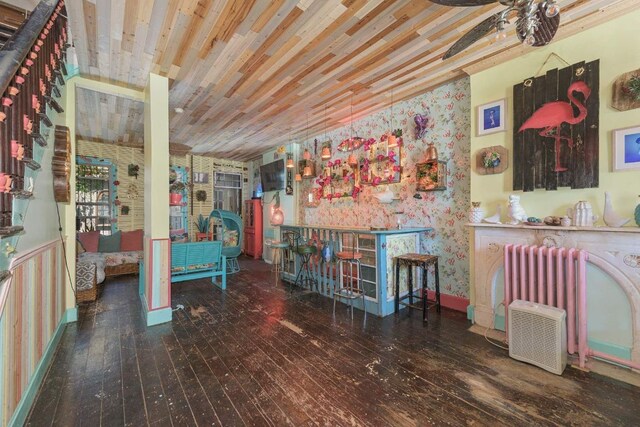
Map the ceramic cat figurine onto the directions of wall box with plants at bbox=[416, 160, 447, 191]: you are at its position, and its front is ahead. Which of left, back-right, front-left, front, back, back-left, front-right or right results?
left

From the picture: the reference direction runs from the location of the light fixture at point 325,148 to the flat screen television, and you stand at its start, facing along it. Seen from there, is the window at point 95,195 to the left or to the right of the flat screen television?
left

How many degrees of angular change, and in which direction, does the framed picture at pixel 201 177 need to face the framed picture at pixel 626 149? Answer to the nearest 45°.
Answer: approximately 45° to its left

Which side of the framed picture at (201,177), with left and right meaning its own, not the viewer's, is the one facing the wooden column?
front

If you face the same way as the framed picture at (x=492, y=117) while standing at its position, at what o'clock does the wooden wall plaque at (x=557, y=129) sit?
The wooden wall plaque is roughly at 8 o'clock from the framed picture.

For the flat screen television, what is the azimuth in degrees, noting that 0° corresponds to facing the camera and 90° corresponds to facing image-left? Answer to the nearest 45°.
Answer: approximately 45°

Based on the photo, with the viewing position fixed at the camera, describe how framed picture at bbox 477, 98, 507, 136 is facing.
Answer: facing the viewer and to the left of the viewer

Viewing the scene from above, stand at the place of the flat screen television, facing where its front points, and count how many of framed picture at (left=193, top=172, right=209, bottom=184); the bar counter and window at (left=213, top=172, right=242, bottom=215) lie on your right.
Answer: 2

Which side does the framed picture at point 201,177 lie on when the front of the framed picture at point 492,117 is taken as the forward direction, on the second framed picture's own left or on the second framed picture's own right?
on the second framed picture's own right

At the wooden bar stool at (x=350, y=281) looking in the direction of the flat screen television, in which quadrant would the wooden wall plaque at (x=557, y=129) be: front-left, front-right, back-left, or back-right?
back-right

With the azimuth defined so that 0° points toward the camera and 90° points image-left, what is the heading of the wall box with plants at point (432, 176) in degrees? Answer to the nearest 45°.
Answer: approximately 45°

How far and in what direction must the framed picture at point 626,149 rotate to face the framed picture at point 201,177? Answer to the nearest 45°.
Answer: approximately 45° to its right
